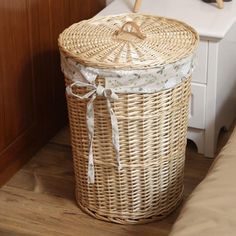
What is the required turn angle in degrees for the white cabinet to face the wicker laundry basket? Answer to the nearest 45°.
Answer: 0° — it already faces it
